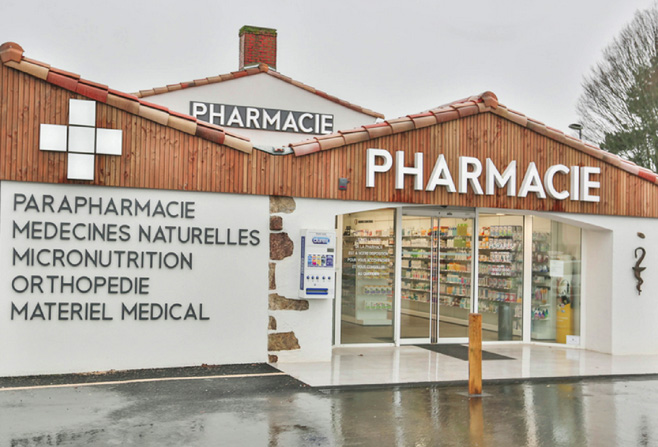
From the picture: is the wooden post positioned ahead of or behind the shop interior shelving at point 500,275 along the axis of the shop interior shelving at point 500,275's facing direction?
ahead

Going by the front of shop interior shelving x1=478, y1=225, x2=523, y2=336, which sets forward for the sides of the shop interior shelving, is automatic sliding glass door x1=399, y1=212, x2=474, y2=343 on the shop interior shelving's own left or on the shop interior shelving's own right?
on the shop interior shelving's own right

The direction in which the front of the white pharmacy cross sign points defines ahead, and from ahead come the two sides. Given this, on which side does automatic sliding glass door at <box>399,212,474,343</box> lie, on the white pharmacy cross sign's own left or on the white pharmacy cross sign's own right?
on the white pharmacy cross sign's own left

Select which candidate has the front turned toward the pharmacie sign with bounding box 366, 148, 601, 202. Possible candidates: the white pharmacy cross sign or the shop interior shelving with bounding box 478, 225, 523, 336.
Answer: the shop interior shelving

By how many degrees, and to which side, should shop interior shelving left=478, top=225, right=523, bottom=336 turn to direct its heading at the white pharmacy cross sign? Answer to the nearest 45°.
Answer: approximately 45° to its right

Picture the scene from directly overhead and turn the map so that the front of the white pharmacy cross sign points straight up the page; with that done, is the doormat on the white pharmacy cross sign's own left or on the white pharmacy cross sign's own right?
on the white pharmacy cross sign's own left

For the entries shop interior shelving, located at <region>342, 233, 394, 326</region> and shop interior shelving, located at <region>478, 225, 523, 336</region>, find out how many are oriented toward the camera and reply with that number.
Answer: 2

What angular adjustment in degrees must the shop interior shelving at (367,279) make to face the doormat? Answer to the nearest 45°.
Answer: approximately 90° to its left

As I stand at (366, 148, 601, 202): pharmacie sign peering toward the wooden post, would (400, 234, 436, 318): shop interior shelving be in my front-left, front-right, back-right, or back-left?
back-right

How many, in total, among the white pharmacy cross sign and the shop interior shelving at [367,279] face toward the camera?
2

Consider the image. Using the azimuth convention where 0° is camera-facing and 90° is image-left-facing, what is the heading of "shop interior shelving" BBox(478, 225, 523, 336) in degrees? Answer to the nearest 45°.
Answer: approximately 0°
